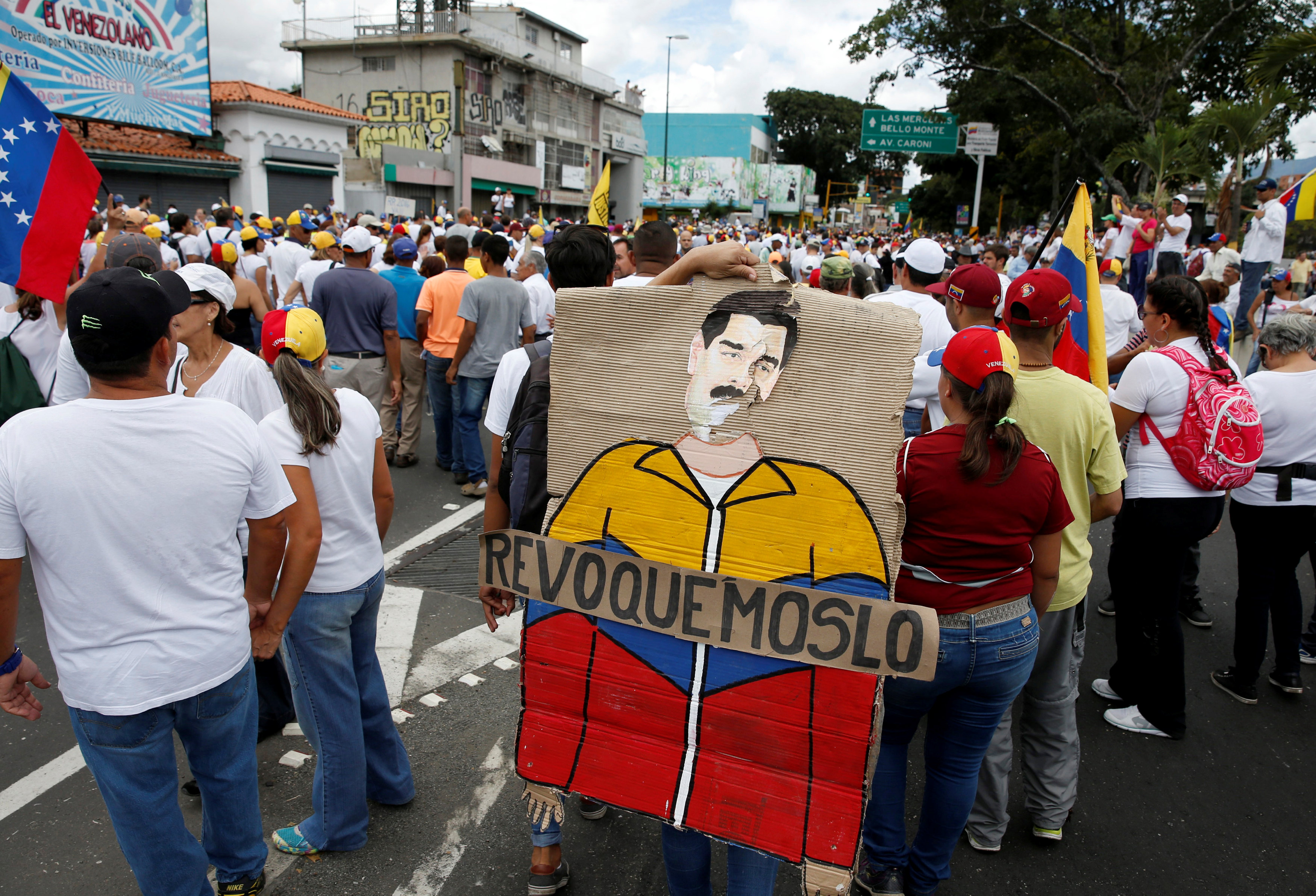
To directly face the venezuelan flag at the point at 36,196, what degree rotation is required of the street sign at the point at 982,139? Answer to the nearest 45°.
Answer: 0° — it already faces it

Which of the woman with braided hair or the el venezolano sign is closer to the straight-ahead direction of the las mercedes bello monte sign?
the woman with braided hair

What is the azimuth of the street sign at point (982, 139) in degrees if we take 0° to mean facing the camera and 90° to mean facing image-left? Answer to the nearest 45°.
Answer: approximately 0°
